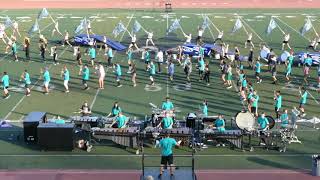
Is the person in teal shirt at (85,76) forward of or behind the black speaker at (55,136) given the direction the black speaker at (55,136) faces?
behind

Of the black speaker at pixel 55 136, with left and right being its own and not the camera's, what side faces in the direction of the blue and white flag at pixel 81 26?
back

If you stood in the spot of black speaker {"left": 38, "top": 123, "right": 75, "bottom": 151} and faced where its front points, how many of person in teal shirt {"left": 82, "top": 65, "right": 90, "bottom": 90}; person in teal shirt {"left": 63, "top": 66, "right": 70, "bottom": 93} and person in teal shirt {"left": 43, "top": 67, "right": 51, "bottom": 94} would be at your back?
3

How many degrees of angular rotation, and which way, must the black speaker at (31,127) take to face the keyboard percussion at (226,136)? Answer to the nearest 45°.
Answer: approximately 90° to its left

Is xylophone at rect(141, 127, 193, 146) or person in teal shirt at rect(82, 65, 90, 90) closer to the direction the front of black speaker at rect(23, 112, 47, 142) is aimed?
the xylophone

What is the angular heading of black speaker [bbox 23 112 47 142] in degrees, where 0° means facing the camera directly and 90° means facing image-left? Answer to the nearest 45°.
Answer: approximately 0°

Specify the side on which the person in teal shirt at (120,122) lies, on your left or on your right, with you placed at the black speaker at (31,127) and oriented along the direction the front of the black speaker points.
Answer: on your left

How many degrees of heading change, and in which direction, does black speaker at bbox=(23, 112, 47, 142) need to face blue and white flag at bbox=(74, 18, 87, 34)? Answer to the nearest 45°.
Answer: approximately 180°

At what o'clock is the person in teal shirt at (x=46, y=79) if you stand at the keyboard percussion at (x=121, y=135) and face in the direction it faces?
The person in teal shirt is roughly at 11 o'clock from the keyboard percussion.

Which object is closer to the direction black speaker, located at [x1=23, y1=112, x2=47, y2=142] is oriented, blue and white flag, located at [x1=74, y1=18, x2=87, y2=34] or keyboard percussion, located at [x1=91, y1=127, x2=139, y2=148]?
the keyboard percussion
